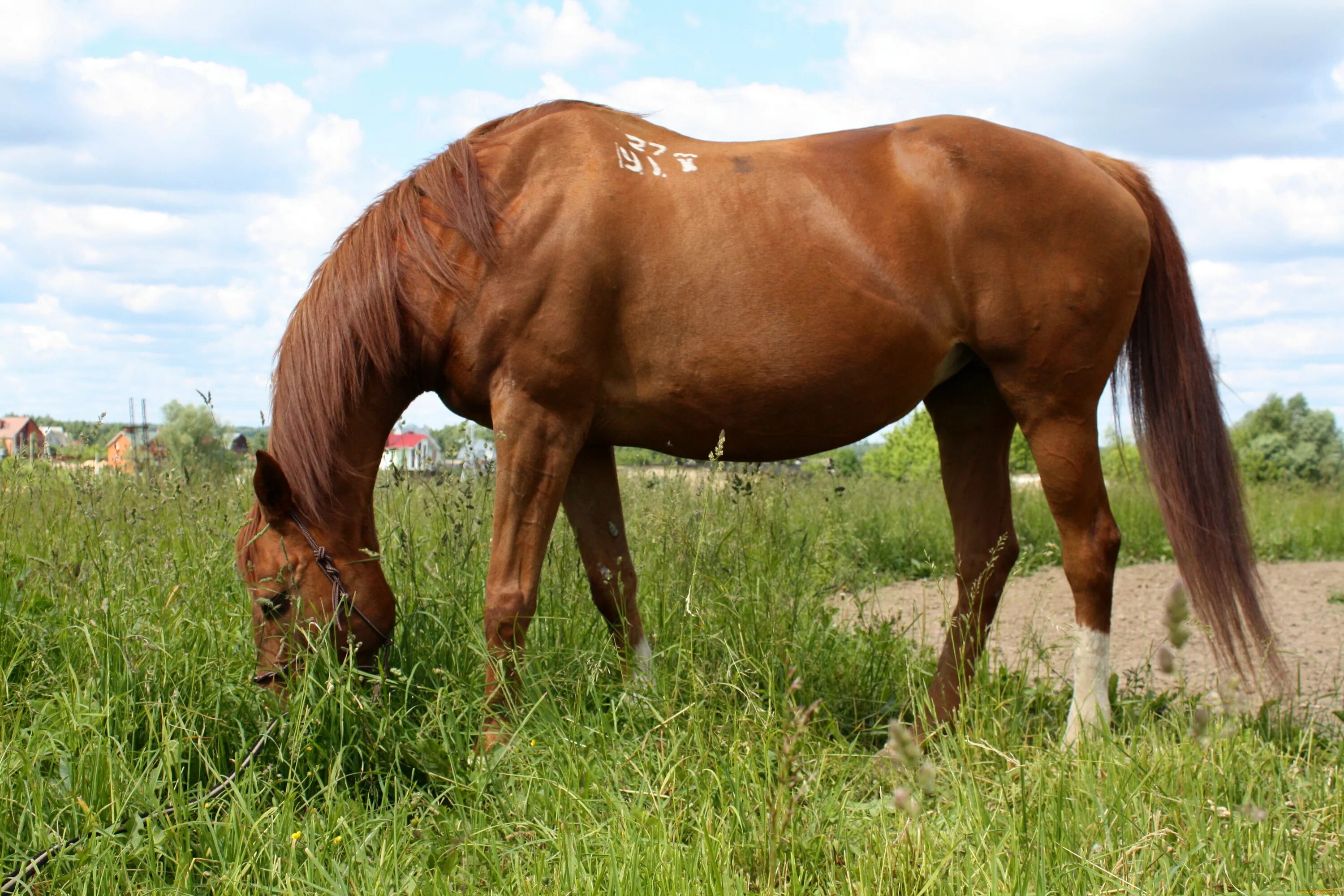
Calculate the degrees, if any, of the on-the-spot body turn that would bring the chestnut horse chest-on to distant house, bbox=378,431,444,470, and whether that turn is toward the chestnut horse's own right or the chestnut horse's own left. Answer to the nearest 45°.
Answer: approximately 45° to the chestnut horse's own right

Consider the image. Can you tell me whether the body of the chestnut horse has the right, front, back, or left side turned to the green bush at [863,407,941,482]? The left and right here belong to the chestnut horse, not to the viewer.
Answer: right

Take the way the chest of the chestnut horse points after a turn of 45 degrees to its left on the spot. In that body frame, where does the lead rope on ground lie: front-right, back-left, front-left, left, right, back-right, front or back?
front

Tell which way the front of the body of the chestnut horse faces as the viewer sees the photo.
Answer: to the viewer's left

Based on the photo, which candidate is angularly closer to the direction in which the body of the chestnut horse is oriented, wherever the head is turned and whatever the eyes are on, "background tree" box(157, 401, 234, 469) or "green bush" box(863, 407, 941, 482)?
the background tree

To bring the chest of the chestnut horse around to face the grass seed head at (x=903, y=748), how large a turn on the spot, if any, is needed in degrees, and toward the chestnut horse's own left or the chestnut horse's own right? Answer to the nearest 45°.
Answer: approximately 90° to the chestnut horse's own left
